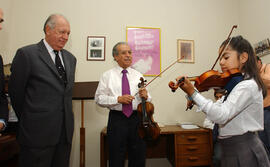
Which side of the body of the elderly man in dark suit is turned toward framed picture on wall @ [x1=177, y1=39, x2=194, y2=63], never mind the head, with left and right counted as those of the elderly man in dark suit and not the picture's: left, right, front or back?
left

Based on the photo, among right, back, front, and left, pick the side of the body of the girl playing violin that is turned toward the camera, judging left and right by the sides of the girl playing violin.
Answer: left

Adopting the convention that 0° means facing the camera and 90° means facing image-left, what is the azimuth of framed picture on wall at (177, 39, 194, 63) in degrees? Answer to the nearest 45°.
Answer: approximately 0°

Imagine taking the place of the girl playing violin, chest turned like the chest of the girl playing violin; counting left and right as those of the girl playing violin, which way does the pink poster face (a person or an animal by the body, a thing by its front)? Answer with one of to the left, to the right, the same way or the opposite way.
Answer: to the left

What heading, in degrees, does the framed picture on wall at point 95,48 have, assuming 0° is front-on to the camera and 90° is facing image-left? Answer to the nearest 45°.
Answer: approximately 0°

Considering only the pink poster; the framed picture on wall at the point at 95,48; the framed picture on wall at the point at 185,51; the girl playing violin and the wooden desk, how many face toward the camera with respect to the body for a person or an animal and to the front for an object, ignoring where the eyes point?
4
